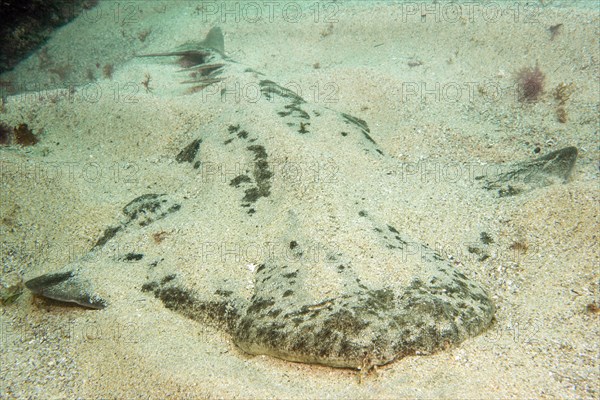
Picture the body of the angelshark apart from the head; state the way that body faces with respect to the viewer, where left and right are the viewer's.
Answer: facing the viewer and to the right of the viewer
